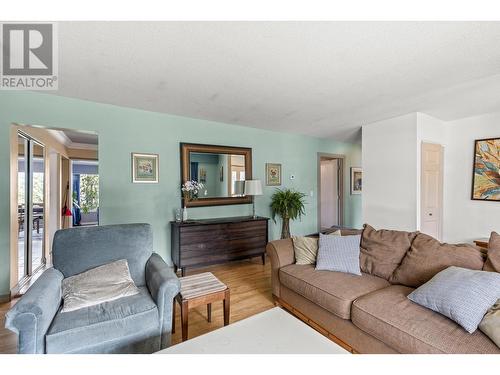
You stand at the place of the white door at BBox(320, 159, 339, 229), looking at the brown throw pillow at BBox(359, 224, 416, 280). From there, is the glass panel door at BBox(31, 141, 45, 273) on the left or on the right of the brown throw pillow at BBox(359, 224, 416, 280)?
right

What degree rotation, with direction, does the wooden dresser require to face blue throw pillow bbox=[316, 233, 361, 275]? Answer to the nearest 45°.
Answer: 0° — it already faces it

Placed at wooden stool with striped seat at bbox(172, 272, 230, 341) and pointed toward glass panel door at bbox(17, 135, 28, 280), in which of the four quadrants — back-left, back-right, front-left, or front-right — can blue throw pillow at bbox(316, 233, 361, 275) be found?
back-right

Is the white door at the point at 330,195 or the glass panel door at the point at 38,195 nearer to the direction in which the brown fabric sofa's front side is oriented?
the glass panel door

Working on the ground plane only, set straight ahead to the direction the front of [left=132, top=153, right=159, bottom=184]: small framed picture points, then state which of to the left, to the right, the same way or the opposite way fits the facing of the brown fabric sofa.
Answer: to the right

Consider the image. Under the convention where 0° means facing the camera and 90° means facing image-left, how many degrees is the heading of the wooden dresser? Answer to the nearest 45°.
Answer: approximately 315°

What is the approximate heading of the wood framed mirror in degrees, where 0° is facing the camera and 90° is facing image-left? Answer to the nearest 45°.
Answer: approximately 315°

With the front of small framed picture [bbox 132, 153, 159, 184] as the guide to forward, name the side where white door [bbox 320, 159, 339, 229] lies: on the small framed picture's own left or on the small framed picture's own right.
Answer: on the small framed picture's own left

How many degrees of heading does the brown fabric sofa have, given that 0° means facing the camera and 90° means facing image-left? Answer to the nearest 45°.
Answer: approximately 45°
